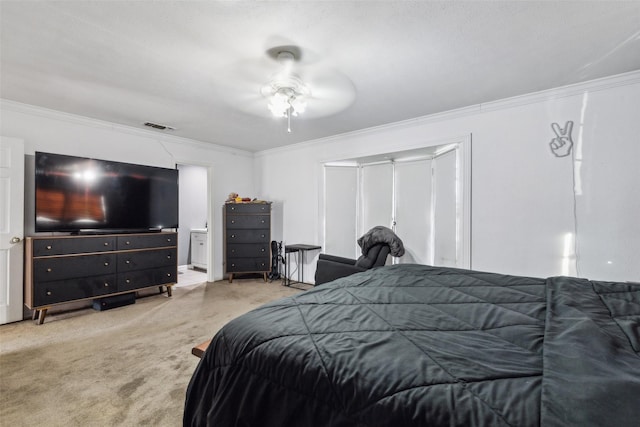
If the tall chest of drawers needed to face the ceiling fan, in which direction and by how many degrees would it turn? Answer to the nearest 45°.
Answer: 0° — it already faces it

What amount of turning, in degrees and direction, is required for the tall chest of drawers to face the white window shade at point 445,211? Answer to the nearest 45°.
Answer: approximately 45° to its left

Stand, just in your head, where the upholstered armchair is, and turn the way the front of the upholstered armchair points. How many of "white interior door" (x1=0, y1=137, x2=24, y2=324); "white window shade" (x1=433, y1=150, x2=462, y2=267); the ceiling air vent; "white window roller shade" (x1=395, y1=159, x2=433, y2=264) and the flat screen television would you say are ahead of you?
3

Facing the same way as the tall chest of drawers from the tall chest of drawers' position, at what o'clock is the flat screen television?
The flat screen television is roughly at 2 o'clock from the tall chest of drawers.
